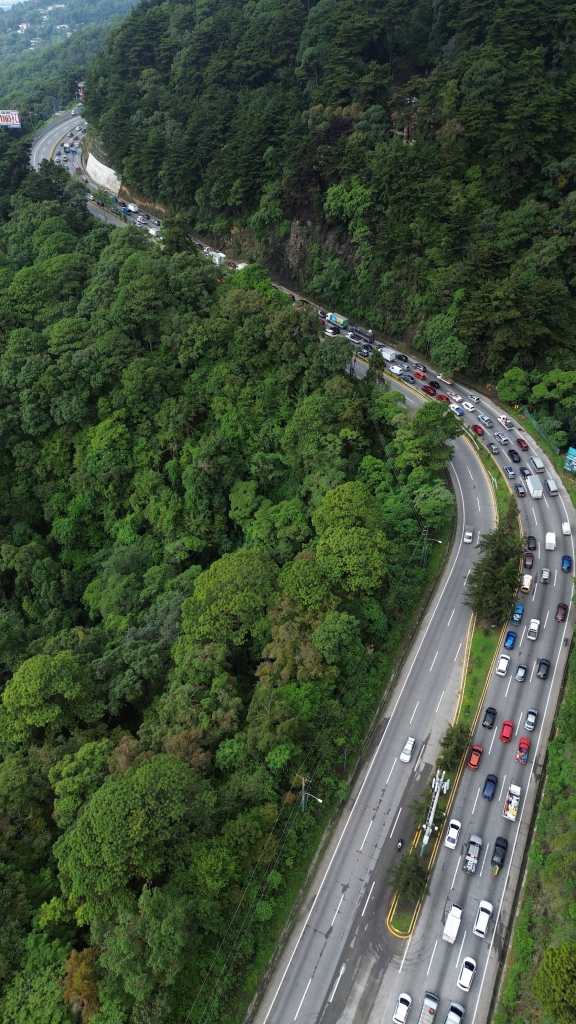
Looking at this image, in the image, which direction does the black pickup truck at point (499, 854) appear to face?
away from the camera

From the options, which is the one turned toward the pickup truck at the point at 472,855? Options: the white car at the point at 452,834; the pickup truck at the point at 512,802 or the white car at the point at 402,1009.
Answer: the white car at the point at 402,1009

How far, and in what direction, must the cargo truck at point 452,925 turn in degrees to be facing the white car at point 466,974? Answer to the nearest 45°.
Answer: approximately 135° to its right

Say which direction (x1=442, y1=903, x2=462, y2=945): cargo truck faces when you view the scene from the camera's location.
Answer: facing away from the viewer

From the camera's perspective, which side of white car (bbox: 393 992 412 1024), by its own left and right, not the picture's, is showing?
back

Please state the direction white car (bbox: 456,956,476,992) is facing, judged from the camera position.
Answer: facing away from the viewer

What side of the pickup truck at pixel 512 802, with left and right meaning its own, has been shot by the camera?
back

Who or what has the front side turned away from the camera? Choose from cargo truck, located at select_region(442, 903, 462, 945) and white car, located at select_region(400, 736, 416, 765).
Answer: the cargo truck

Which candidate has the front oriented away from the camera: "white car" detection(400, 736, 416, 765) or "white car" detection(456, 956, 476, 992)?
"white car" detection(456, 956, 476, 992)

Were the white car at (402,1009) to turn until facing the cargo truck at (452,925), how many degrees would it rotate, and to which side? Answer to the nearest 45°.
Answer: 0° — it already faces it
